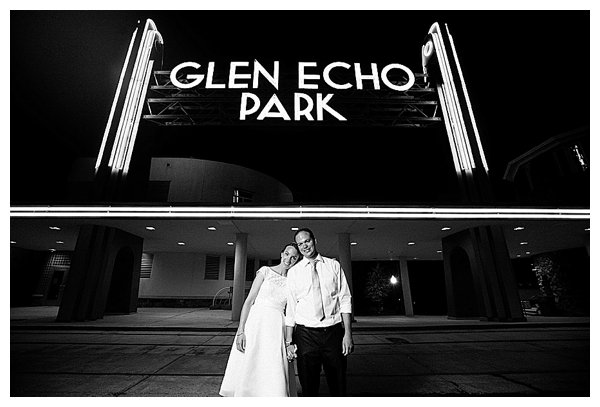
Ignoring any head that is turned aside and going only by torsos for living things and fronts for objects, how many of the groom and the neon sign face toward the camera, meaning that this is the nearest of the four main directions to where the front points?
2

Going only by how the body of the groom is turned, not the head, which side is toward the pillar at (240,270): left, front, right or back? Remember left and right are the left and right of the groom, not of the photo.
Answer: back

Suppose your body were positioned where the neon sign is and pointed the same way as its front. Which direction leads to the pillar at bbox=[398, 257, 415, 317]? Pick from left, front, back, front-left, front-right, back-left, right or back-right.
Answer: back-left

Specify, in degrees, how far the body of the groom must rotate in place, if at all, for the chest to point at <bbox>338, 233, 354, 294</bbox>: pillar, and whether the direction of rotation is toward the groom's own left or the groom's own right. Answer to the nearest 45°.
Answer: approximately 180°

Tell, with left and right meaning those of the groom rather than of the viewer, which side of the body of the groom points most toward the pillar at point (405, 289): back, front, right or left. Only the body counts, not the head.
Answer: back
